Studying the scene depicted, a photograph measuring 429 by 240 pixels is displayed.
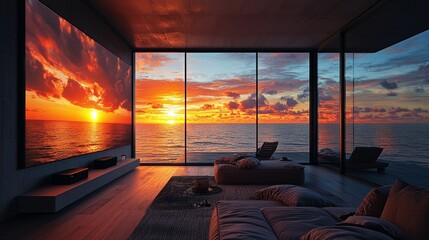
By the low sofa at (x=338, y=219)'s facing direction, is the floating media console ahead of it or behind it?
ahead

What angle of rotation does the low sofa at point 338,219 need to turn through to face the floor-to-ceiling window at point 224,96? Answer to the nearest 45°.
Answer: approximately 90° to its right

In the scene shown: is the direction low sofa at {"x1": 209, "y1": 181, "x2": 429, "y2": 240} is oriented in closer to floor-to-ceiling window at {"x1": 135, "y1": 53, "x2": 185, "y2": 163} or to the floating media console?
the floating media console

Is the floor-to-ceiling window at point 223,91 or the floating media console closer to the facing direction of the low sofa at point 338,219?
the floating media console

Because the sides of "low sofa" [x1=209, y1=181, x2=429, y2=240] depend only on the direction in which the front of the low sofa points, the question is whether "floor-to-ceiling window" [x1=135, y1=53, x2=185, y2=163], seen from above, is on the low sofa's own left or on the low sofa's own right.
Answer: on the low sofa's own right

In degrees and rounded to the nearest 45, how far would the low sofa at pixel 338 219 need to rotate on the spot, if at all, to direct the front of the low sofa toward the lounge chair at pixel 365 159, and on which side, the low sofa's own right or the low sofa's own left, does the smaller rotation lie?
approximately 90° to the low sofa's own right

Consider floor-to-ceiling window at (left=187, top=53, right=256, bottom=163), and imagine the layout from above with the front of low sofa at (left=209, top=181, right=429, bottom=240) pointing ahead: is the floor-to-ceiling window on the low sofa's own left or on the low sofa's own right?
on the low sofa's own right

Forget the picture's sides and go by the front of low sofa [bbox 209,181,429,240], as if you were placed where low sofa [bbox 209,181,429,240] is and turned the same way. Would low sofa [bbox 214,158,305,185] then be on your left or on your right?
on your right

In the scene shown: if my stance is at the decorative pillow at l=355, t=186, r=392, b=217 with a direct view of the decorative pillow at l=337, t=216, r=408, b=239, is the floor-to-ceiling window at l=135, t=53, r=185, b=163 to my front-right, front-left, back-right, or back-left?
back-right
